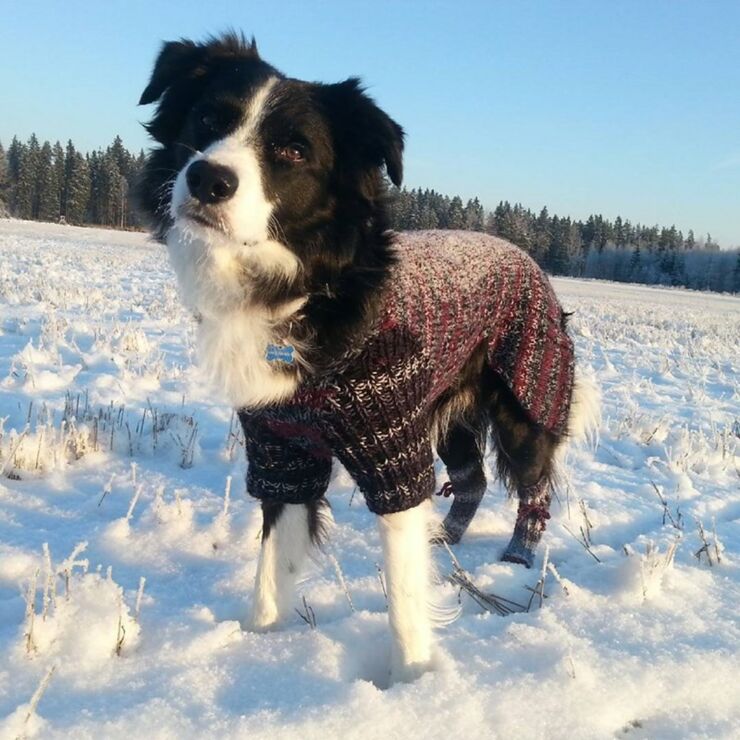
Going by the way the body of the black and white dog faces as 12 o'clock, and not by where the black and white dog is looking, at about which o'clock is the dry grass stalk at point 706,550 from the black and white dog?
The dry grass stalk is roughly at 7 o'clock from the black and white dog.

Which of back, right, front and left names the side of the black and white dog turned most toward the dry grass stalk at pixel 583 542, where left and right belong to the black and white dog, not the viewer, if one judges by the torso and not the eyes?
back

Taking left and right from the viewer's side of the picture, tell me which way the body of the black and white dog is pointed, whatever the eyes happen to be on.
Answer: facing the viewer and to the left of the viewer

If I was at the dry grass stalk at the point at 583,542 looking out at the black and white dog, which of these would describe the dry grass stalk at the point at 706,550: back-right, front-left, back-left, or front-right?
back-left
